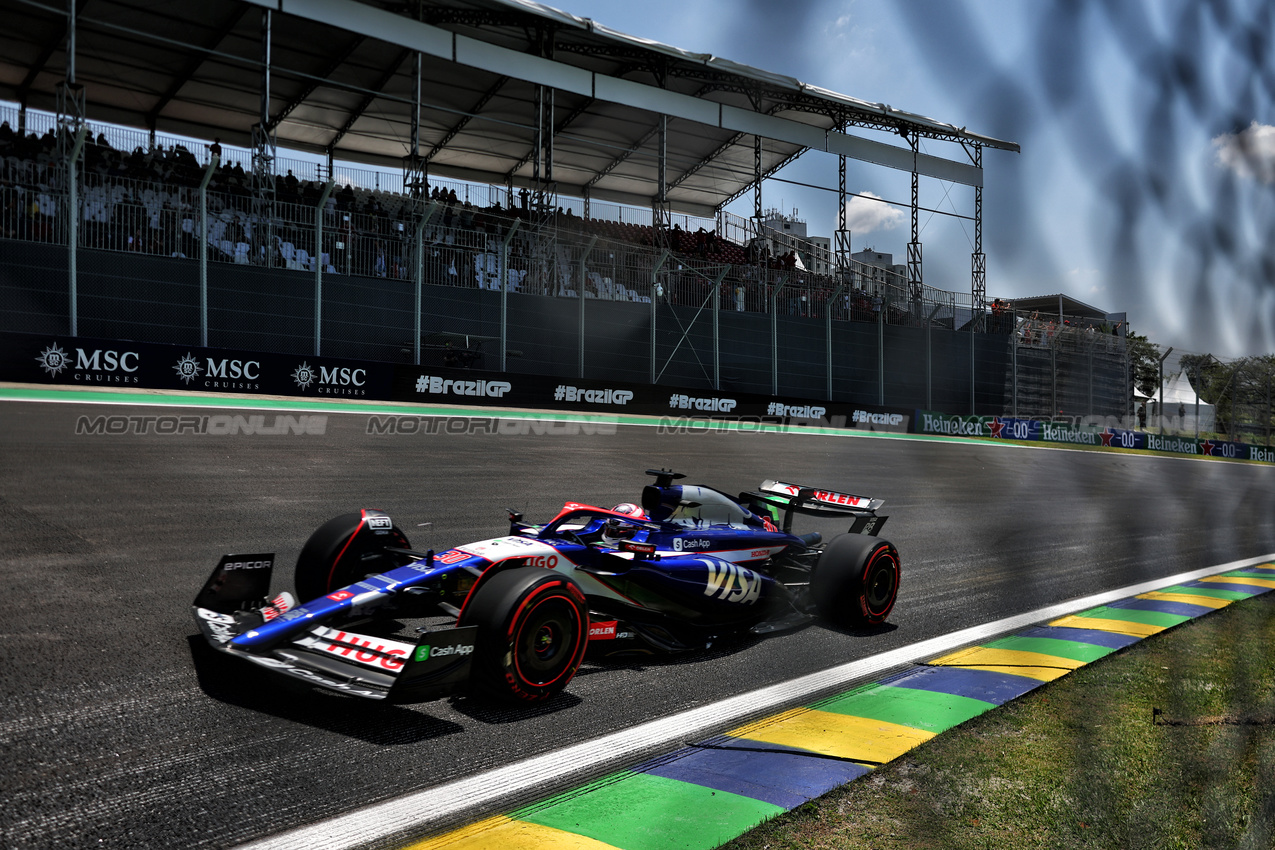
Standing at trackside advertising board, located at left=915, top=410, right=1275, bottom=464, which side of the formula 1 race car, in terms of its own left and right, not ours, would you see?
back

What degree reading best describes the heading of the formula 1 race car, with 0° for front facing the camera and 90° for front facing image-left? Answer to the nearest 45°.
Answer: approximately 45°

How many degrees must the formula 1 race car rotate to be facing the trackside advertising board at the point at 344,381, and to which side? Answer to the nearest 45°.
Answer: approximately 135° to its right

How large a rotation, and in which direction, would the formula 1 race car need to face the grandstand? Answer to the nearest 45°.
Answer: approximately 135° to its right
